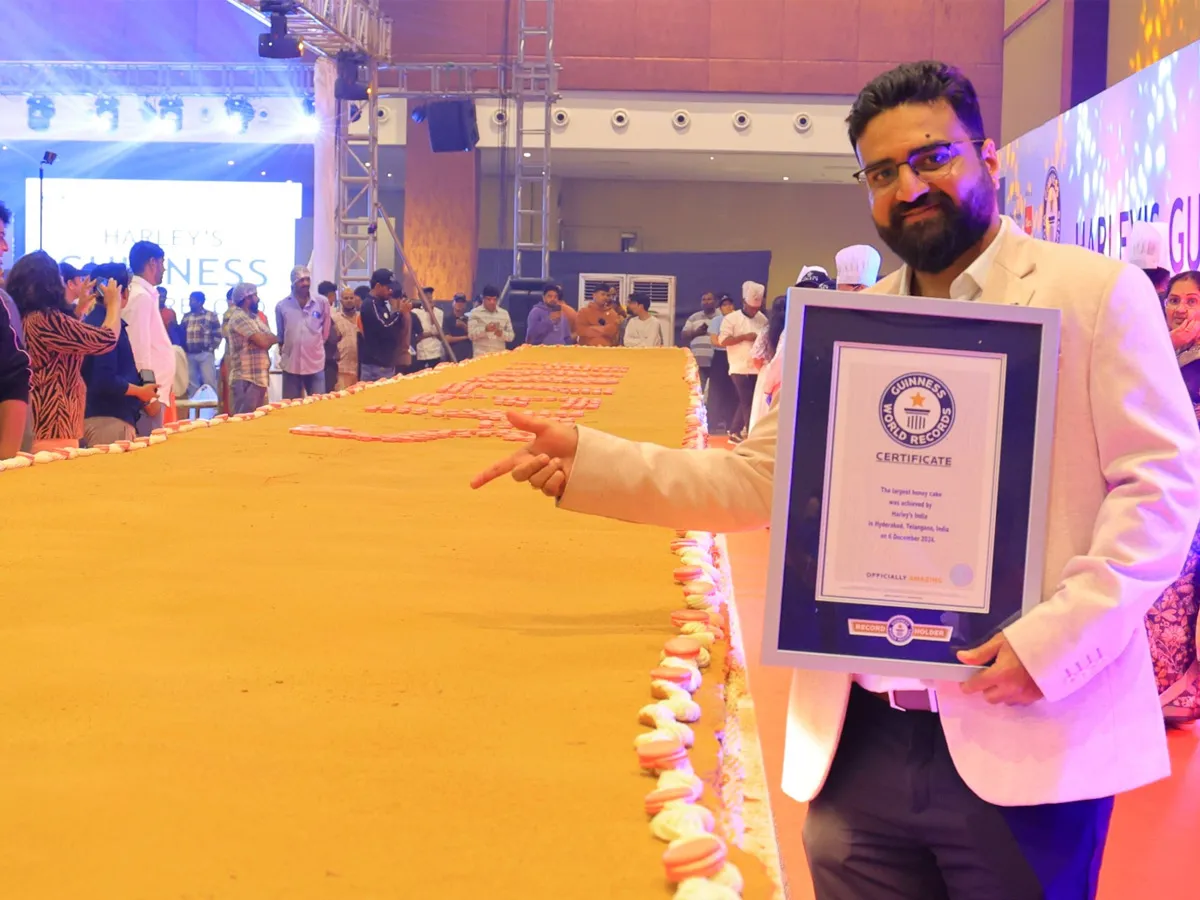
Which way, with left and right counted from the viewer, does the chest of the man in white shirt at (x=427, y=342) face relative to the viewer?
facing the viewer

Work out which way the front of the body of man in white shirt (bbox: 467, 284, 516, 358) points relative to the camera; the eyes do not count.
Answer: toward the camera

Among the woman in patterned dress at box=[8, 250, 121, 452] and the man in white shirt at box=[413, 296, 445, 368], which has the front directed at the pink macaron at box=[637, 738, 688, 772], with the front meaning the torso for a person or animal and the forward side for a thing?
the man in white shirt

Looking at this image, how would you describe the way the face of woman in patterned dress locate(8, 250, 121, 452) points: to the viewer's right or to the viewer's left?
to the viewer's right

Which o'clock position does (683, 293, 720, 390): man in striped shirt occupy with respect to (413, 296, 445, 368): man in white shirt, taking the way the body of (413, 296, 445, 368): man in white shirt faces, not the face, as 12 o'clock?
(683, 293, 720, 390): man in striped shirt is roughly at 10 o'clock from (413, 296, 445, 368): man in white shirt.

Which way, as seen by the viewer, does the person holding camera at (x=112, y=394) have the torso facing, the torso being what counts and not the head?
to the viewer's right

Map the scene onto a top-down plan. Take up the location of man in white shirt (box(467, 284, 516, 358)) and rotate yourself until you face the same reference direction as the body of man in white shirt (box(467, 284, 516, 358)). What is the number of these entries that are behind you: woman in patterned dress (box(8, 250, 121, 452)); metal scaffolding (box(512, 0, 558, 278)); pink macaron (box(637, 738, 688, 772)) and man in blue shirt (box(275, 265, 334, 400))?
1

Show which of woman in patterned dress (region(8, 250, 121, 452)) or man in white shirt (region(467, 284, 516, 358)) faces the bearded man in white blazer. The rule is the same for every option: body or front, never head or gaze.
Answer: the man in white shirt

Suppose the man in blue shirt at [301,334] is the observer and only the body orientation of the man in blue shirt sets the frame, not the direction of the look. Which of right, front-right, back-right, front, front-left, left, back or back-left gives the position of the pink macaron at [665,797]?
front

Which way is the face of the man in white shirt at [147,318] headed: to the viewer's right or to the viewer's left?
to the viewer's right

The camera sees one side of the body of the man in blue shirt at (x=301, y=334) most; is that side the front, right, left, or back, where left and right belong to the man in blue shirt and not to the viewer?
front
